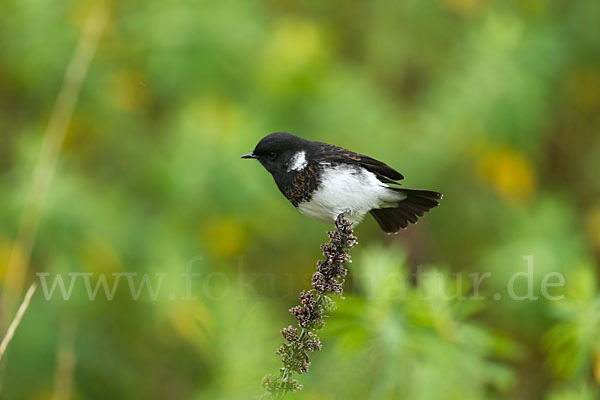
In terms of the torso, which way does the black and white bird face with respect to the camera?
to the viewer's left

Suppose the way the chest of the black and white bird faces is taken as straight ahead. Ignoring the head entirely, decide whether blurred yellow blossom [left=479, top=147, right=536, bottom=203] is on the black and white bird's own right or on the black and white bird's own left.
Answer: on the black and white bird's own right

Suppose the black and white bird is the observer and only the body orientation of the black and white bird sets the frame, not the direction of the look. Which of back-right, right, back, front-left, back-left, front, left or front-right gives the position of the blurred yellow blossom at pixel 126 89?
front-right
